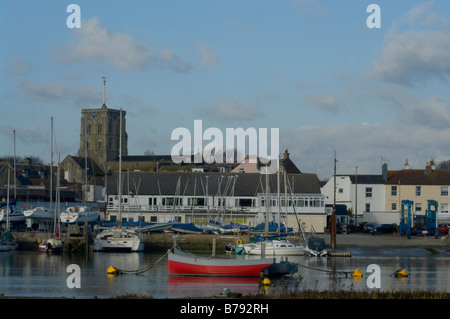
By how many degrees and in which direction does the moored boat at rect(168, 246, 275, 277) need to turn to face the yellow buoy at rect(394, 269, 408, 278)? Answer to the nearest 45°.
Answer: approximately 180°

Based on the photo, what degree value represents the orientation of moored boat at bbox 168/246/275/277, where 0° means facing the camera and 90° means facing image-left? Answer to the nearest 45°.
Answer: approximately 90°
